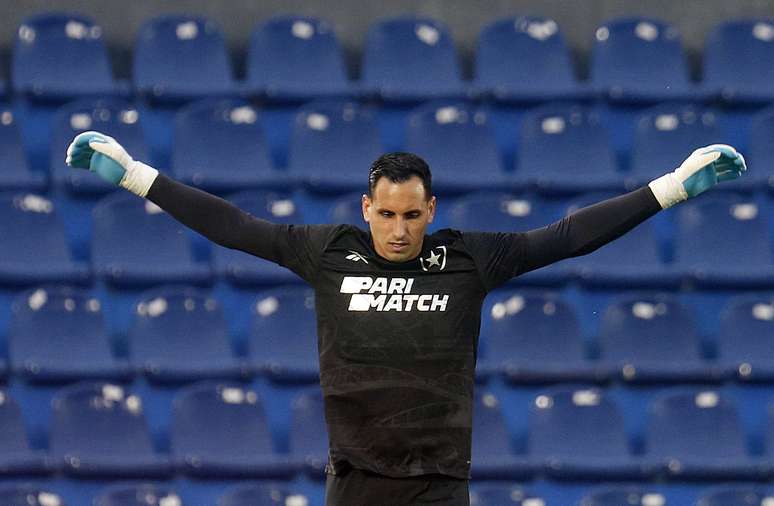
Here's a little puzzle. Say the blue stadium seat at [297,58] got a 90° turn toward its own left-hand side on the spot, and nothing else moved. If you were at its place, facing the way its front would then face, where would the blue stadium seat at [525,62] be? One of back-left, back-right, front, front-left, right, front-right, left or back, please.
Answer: front

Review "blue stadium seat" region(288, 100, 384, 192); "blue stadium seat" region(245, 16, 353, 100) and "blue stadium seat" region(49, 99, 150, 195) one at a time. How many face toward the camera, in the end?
3

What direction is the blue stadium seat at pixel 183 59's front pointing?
toward the camera

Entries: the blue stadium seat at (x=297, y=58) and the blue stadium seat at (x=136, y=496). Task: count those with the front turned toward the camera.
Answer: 2

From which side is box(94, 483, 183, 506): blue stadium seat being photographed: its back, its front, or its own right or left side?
front

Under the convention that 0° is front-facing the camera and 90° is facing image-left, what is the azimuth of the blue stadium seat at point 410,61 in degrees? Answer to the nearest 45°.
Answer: approximately 0°

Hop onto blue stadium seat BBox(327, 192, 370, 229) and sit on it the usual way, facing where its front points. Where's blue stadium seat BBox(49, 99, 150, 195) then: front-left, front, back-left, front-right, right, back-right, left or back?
right

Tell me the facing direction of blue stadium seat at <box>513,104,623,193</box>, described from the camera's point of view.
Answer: facing the viewer

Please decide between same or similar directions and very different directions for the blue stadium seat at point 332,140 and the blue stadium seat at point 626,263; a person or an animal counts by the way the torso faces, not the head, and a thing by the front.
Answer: same or similar directions

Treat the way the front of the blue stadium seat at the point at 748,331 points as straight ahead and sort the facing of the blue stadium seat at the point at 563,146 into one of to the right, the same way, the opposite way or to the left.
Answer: the same way

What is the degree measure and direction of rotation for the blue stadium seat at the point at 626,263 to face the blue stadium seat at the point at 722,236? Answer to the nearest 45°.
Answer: approximately 90° to its left

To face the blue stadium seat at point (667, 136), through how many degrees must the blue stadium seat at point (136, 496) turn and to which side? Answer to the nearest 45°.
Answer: approximately 90° to its left

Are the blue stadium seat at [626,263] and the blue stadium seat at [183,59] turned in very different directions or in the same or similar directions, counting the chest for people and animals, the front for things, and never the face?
same or similar directions

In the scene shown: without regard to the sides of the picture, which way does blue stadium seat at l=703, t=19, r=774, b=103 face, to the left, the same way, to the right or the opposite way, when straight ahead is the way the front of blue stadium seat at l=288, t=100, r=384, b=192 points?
the same way
